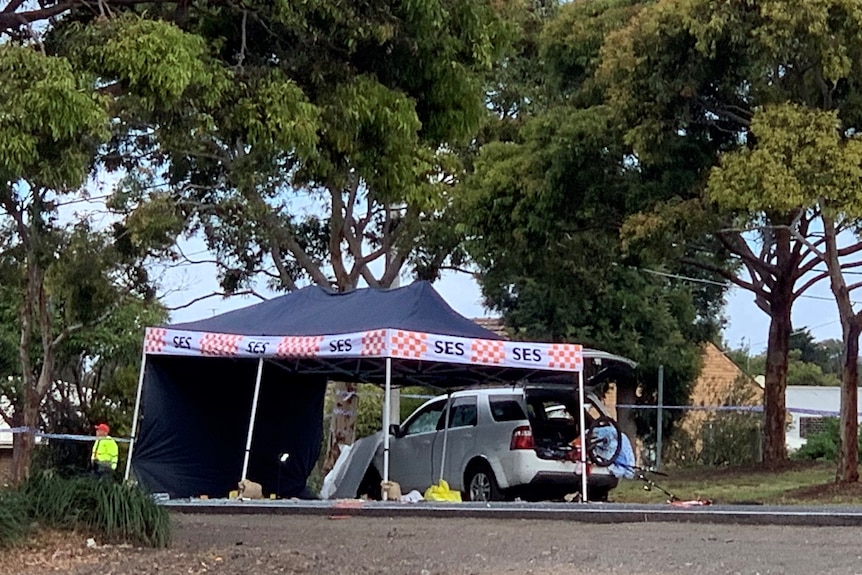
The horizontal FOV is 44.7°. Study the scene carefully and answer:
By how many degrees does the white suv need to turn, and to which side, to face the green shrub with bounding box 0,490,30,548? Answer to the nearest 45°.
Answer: approximately 90° to its left

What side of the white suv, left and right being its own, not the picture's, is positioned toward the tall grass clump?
left

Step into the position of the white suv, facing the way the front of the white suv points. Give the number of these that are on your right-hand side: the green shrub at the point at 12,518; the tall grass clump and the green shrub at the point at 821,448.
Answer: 1

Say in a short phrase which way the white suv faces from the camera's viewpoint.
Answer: facing away from the viewer and to the left of the viewer

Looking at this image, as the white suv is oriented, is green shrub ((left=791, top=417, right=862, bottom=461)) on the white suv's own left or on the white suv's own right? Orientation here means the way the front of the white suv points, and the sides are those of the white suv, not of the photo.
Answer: on the white suv's own right
